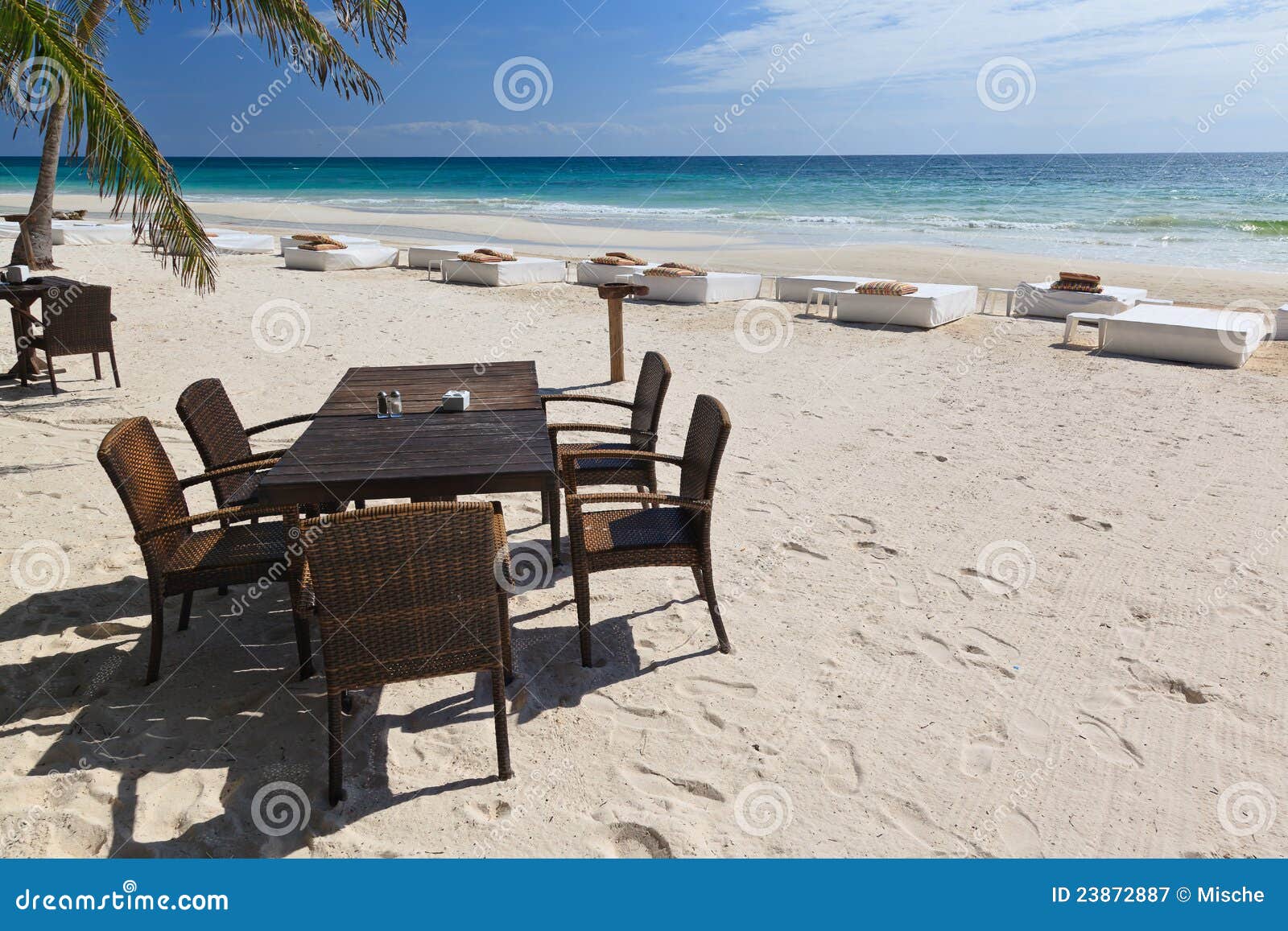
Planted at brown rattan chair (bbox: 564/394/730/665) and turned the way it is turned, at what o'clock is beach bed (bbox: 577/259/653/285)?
The beach bed is roughly at 3 o'clock from the brown rattan chair.

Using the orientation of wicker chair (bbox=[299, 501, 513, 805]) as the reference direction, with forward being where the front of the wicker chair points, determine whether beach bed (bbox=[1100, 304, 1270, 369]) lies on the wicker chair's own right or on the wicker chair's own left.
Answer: on the wicker chair's own right

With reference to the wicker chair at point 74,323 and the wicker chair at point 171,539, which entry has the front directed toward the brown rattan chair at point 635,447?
the wicker chair at point 171,539

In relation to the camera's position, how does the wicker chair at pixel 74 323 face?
facing away from the viewer and to the left of the viewer

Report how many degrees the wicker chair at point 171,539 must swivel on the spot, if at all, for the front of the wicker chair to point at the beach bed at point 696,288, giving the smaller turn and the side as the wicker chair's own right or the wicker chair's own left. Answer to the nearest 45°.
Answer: approximately 45° to the wicker chair's own left

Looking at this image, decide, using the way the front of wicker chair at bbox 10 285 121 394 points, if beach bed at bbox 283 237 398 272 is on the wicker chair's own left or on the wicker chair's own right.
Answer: on the wicker chair's own right

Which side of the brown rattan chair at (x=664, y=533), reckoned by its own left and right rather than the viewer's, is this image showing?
left

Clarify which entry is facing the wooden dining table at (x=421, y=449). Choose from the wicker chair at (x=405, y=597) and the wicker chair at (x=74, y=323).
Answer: the wicker chair at (x=405, y=597)

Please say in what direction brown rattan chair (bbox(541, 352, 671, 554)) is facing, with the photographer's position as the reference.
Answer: facing to the left of the viewer

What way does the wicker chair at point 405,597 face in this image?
away from the camera

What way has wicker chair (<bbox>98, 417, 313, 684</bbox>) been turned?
to the viewer's right

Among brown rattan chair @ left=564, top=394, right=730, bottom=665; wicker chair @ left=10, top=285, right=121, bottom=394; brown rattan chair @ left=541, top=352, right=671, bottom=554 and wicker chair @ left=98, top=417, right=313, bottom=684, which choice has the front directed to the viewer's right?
wicker chair @ left=98, top=417, right=313, bottom=684

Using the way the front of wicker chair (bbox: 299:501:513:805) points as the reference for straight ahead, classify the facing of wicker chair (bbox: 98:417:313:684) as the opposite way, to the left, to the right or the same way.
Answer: to the right

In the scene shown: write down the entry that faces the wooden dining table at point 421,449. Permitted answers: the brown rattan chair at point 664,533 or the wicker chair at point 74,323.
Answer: the brown rattan chair
